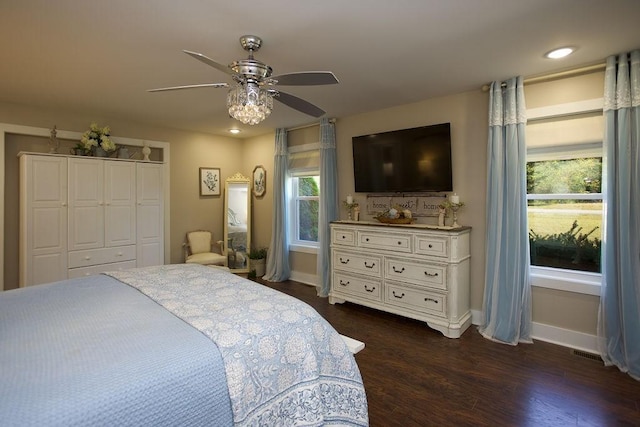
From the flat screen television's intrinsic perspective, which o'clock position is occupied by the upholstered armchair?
The upholstered armchair is roughly at 2 o'clock from the flat screen television.

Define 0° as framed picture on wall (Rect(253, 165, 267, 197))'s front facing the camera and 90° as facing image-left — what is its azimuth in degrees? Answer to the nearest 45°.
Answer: approximately 45°

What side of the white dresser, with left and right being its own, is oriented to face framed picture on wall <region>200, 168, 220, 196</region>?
right

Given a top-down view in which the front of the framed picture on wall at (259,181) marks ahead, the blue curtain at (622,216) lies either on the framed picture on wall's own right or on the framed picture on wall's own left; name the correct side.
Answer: on the framed picture on wall's own left

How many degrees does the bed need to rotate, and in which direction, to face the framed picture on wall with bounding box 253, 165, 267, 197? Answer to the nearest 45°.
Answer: approximately 45° to its left

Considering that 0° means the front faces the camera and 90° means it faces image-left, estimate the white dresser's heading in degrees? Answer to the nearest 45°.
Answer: approximately 45°

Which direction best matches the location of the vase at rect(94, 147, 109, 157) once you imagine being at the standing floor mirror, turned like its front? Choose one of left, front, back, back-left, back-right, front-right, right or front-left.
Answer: front-right

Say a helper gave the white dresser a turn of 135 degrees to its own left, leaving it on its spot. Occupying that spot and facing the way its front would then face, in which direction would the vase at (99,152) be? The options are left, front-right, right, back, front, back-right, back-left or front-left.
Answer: back

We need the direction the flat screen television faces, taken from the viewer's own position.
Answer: facing the viewer and to the left of the viewer

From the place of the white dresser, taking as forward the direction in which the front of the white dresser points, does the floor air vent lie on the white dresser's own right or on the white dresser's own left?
on the white dresser's own left

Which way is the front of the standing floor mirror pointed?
toward the camera

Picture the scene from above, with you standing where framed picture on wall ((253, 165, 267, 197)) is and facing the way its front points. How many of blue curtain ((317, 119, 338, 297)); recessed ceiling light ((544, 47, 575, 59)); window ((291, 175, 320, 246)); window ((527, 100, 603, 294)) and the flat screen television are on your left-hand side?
5

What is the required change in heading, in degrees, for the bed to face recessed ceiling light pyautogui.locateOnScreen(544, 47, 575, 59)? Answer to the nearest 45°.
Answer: approximately 45° to its right

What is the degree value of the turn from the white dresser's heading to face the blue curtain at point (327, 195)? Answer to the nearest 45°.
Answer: approximately 90° to its right

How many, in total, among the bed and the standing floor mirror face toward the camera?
1

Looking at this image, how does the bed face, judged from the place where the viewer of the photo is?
facing away from the viewer and to the right of the viewer
